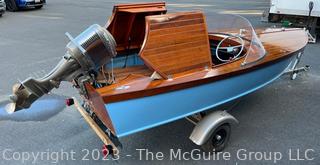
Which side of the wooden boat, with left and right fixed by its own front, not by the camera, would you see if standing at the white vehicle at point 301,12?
front

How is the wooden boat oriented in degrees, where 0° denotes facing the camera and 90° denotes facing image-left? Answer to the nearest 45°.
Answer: approximately 225°
